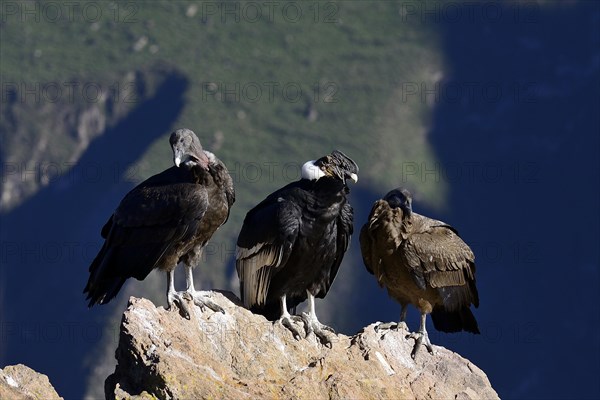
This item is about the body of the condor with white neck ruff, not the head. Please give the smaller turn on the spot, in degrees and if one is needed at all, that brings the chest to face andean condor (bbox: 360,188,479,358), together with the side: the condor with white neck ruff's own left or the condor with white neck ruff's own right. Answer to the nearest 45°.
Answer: approximately 45° to the condor with white neck ruff's own left

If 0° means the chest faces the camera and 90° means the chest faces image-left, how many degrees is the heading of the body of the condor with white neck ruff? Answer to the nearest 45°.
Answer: approximately 315°

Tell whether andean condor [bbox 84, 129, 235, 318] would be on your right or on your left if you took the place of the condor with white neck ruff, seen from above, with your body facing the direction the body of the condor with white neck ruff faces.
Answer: on your right

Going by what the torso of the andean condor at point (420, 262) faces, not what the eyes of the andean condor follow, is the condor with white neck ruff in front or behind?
in front

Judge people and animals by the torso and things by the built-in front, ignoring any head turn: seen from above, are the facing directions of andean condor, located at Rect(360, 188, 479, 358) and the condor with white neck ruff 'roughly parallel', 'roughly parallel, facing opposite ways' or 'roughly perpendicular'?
roughly perpendicular

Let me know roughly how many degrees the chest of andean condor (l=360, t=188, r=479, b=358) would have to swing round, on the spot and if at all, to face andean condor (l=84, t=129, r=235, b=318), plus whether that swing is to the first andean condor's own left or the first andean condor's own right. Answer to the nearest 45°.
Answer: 0° — it already faces it

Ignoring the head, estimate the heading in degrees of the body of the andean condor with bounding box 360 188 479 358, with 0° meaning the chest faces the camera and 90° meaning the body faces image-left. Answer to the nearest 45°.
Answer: approximately 45°

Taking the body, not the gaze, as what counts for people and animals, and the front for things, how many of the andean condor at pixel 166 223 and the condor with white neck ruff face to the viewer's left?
0

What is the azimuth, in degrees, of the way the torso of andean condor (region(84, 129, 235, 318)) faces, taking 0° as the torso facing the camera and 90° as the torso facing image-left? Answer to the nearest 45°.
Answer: approximately 315°
